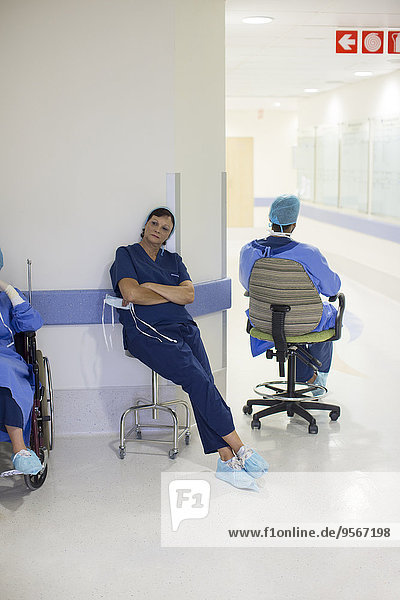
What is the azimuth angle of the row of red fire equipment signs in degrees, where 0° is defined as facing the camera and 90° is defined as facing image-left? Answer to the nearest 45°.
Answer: approximately 0°

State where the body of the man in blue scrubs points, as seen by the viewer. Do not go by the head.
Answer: away from the camera

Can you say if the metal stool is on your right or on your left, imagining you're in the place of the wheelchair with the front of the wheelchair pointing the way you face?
on your left

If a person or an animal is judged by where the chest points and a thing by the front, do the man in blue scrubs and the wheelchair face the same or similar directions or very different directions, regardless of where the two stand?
very different directions

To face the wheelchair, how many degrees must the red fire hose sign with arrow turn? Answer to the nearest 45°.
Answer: approximately 45° to its right

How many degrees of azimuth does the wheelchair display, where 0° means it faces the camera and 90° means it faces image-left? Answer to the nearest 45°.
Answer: approximately 0°

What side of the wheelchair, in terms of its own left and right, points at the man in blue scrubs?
left
